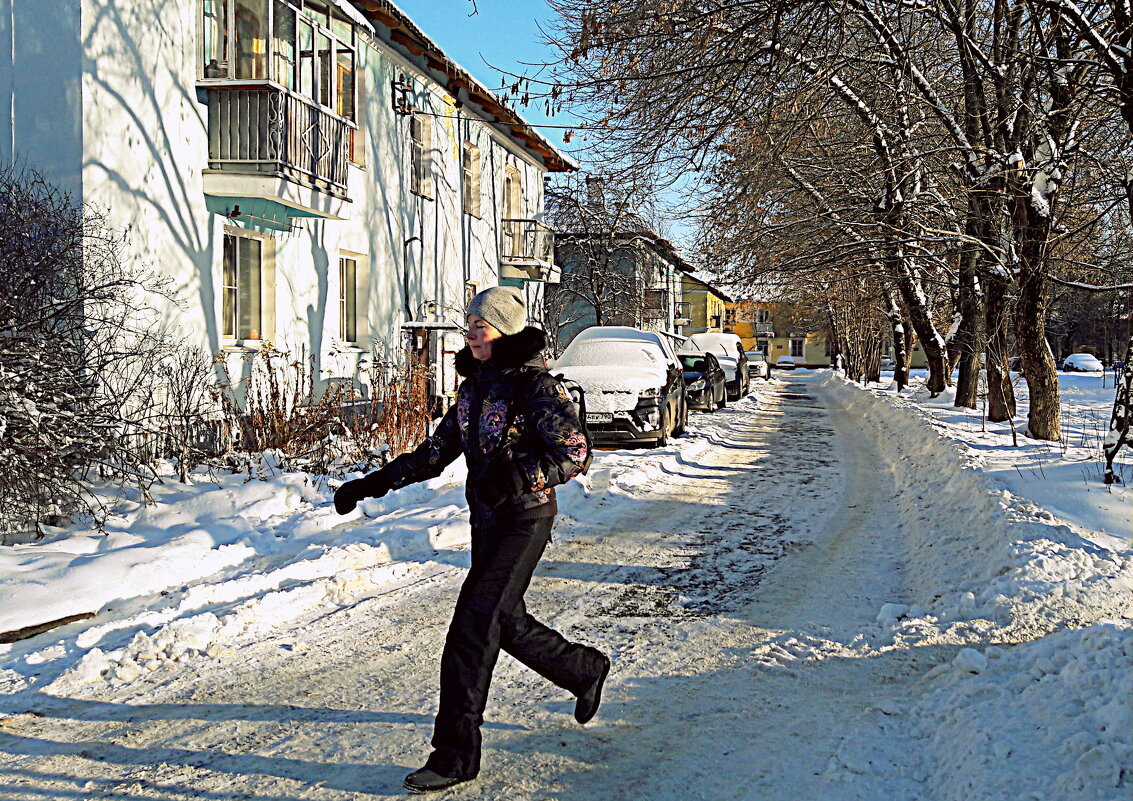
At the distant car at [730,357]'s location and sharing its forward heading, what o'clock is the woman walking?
The woman walking is roughly at 12 o'clock from the distant car.

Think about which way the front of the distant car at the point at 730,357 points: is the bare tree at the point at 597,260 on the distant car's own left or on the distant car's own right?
on the distant car's own right

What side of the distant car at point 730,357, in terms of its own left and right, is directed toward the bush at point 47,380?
front

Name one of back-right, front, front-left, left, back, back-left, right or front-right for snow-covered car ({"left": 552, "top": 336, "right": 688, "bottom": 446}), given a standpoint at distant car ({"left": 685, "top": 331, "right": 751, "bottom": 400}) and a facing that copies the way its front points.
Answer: front

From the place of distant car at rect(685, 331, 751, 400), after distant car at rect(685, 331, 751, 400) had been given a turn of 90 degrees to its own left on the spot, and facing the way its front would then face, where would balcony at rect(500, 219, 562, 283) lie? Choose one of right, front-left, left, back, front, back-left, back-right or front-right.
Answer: back-right

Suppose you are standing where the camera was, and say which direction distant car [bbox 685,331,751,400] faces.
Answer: facing the viewer

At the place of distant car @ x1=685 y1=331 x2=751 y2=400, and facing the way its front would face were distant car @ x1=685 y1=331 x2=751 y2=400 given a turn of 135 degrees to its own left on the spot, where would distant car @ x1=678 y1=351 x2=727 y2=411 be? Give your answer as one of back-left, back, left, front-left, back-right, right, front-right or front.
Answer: back-right

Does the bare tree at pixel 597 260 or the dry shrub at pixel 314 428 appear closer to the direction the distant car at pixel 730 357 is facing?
the dry shrub

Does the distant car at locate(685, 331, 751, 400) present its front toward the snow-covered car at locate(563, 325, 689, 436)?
yes
